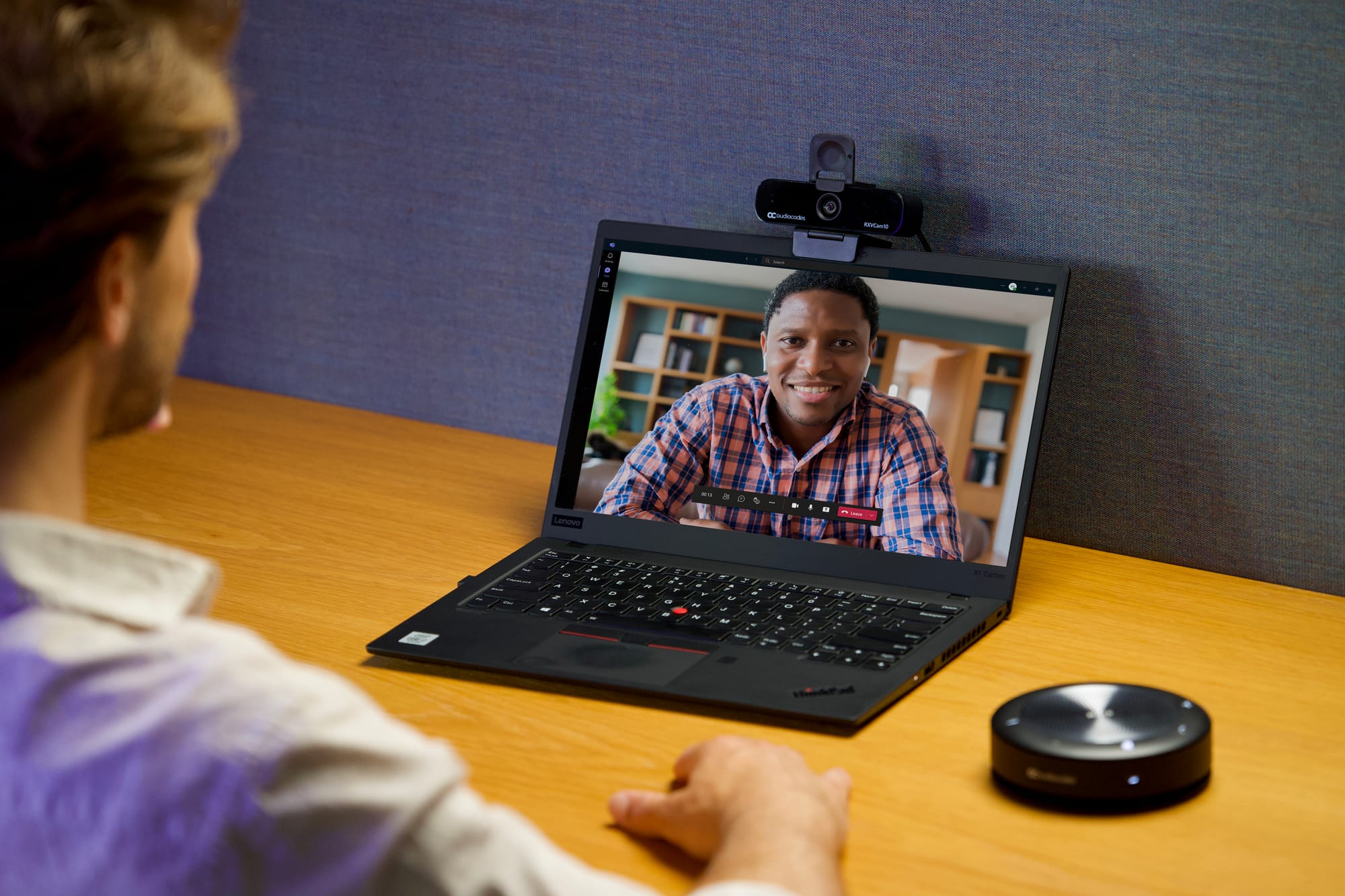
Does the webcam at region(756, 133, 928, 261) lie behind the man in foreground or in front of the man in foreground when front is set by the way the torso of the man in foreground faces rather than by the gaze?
in front

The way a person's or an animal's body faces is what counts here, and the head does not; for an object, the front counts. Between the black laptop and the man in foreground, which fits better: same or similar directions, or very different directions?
very different directions

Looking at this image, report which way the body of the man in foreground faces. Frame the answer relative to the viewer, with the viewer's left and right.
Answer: facing away from the viewer and to the right of the viewer

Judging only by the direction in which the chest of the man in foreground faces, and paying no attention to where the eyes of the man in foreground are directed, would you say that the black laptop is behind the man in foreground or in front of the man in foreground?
in front

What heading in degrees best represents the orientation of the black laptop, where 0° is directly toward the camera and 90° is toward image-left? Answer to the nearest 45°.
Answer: approximately 45°

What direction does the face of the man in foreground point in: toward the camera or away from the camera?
away from the camera
